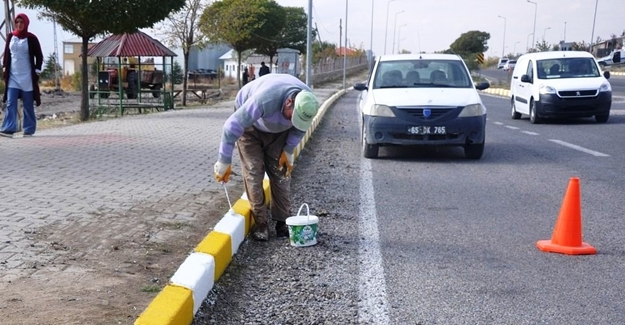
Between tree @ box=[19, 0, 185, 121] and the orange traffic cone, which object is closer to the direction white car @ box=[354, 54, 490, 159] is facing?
the orange traffic cone

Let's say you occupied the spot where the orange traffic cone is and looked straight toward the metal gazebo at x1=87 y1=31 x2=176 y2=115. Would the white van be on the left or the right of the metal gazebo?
right

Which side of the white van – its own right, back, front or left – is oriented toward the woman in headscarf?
right

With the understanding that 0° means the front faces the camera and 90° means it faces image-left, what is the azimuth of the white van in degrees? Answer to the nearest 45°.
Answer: approximately 315°

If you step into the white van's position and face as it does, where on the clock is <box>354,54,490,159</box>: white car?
The white car is roughly at 2 o'clock from the white van.

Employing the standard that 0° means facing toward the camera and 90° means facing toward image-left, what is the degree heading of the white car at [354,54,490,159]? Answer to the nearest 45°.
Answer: approximately 0°

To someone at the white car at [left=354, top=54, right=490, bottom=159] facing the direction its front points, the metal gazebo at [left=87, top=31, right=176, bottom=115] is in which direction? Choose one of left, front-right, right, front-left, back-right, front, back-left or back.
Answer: back-right
